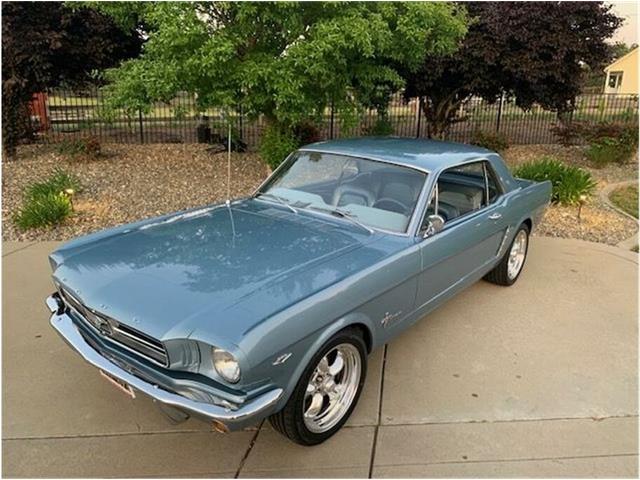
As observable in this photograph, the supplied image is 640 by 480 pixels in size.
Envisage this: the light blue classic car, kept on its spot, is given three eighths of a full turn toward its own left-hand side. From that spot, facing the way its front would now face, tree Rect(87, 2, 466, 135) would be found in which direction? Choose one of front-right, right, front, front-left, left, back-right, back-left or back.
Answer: left

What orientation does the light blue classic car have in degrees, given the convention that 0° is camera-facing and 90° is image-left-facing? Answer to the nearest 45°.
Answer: approximately 45°

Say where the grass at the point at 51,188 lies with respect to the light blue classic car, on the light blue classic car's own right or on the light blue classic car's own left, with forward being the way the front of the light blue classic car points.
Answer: on the light blue classic car's own right

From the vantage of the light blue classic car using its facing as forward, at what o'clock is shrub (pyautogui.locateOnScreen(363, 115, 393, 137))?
The shrub is roughly at 5 o'clock from the light blue classic car.

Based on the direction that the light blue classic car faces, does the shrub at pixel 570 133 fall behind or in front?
behind

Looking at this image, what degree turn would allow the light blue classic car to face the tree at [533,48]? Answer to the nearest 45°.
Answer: approximately 180°

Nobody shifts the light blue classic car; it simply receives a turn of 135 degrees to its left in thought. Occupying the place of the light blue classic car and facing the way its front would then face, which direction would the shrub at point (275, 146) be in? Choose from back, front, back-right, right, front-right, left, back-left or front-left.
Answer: left

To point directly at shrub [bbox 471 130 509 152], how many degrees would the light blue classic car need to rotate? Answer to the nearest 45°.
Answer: approximately 180°

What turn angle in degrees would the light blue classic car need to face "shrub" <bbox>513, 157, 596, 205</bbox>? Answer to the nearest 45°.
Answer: approximately 180°
